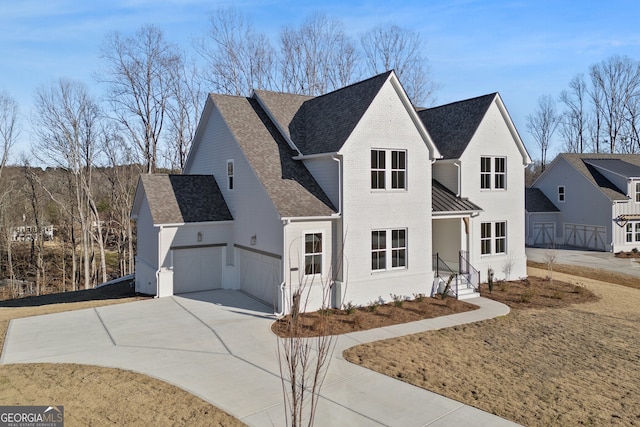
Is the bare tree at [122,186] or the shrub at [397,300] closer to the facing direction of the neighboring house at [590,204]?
the shrub

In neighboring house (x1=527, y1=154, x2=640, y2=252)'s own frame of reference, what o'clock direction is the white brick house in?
The white brick house is roughly at 2 o'clock from the neighboring house.

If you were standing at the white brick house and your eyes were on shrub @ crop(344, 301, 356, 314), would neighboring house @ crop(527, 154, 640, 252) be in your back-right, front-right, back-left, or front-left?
back-left

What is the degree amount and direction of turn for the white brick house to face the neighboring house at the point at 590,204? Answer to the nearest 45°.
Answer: approximately 90° to its left

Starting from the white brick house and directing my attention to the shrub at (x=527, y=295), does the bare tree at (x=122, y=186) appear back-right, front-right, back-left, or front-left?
back-left

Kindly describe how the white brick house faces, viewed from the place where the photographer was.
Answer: facing the viewer and to the right of the viewer

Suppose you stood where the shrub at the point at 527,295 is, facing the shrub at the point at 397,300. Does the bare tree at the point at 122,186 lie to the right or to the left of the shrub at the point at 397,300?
right

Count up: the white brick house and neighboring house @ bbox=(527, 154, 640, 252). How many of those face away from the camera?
0

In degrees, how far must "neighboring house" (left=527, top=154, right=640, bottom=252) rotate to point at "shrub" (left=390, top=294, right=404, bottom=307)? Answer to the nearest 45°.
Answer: approximately 45° to its right

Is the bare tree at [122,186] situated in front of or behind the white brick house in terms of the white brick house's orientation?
behind

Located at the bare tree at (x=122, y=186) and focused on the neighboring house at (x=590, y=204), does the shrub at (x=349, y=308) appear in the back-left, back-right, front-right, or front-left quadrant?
front-right

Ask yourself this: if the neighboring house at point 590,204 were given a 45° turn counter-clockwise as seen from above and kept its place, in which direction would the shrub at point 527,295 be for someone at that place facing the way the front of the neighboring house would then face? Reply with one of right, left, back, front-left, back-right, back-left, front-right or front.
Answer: right

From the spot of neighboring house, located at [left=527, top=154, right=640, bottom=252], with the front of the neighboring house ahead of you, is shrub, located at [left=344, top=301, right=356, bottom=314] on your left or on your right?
on your right
